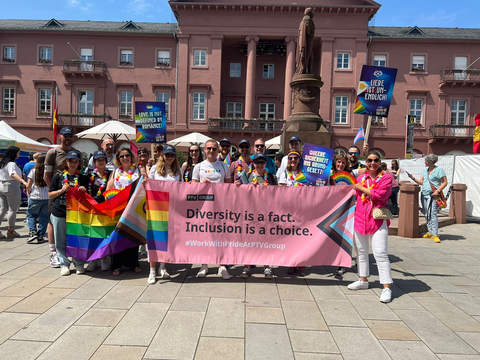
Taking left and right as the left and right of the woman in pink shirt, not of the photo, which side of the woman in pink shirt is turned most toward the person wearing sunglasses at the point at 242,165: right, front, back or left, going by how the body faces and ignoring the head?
right

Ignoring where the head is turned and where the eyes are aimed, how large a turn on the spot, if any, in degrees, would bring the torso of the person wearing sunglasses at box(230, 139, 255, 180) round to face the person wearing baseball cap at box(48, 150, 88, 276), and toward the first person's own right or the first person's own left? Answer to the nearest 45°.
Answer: approximately 90° to the first person's own right

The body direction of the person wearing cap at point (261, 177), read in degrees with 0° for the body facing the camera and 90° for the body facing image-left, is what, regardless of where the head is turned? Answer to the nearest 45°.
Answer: approximately 0°

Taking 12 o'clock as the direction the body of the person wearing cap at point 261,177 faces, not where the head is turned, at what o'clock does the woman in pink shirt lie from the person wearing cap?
The woman in pink shirt is roughly at 10 o'clock from the person wearing cap.

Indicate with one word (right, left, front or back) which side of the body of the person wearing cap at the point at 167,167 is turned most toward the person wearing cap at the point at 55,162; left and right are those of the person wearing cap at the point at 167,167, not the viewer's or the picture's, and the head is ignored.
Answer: right

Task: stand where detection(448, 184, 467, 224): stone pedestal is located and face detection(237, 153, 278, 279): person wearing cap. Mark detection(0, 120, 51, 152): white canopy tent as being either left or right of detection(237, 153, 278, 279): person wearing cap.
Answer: right

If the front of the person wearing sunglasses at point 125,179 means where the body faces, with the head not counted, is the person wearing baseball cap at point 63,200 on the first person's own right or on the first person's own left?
on the first person's own right

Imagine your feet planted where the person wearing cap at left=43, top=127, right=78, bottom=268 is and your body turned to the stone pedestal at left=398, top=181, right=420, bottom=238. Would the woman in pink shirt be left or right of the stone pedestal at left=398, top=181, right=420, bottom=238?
right

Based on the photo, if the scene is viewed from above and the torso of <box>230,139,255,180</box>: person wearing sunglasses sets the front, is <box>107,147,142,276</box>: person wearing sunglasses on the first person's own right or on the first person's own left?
on the first person's own right

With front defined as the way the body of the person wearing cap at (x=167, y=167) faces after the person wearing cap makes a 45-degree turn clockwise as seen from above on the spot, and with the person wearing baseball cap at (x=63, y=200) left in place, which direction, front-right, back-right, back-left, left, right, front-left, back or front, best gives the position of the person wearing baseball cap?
front-right
